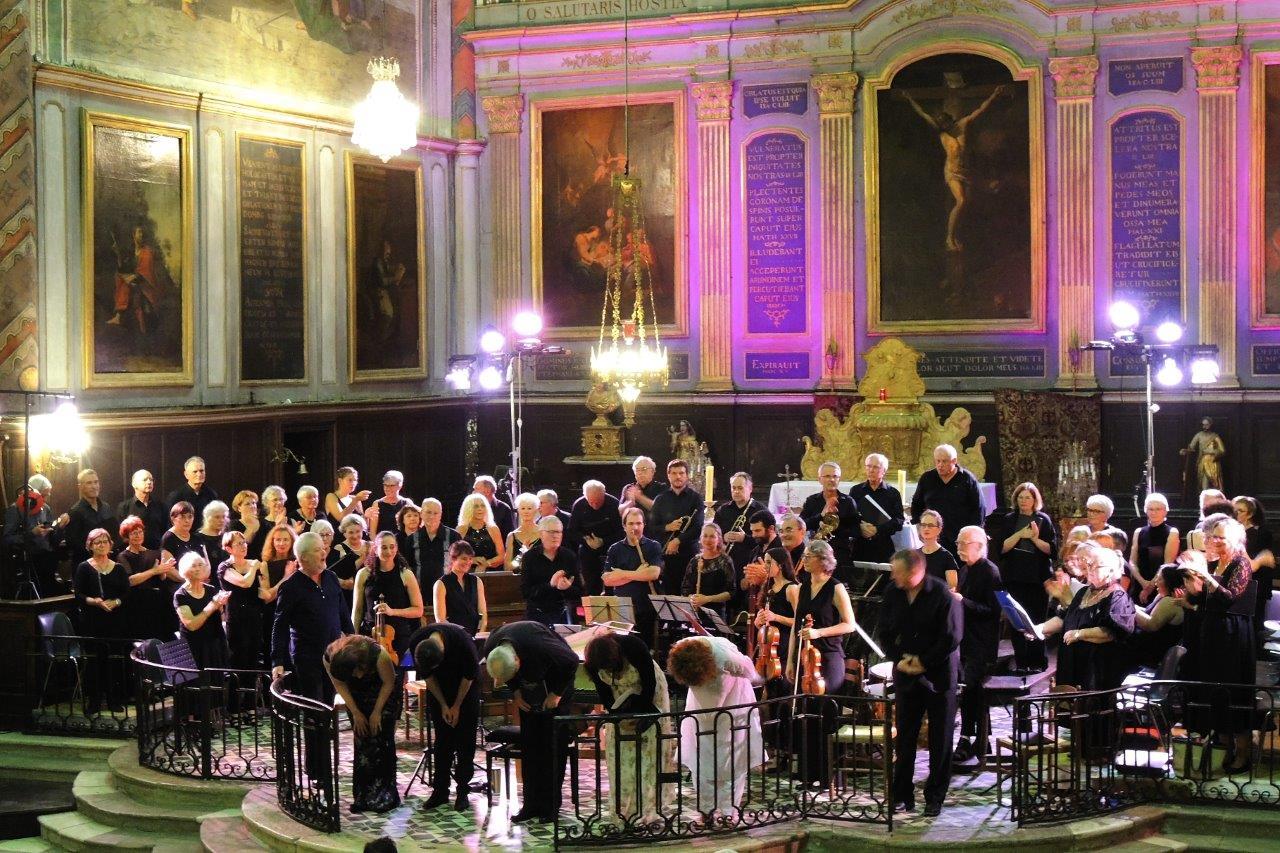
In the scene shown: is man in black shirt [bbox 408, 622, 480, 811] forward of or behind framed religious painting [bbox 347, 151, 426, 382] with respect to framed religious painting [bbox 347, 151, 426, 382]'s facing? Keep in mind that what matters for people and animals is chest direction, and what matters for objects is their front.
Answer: forward

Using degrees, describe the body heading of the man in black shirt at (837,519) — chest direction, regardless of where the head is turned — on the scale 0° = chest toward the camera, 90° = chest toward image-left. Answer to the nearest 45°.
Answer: approximately 0°

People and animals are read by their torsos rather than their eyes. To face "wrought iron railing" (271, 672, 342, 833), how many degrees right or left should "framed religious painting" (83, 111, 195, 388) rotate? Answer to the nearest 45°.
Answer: approximately 45° to its right

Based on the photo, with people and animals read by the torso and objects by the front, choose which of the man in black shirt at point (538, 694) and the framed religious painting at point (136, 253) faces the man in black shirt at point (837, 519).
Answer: the framed religious painting

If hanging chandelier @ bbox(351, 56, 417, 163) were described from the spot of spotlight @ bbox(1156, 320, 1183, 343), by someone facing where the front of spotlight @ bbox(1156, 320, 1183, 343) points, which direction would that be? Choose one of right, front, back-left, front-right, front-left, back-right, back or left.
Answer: front-right

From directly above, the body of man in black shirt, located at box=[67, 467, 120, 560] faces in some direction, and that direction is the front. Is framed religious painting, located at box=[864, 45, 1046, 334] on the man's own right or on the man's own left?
on the man's own left

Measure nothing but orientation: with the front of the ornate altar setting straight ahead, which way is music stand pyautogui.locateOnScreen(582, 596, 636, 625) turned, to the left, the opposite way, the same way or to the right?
the opposite way

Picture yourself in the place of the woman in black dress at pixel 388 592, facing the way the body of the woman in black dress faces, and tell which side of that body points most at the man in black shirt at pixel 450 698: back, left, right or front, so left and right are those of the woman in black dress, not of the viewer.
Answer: front

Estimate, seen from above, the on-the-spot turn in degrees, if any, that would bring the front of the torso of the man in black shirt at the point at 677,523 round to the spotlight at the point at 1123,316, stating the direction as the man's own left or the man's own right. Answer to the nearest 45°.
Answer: approximately 135° to the man's own left

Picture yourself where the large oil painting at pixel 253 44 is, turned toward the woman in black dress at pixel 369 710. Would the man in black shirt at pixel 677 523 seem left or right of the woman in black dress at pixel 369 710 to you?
left

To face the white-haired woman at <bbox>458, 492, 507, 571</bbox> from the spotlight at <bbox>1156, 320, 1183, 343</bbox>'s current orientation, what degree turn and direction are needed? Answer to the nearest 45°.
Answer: approximately 45° to its right
